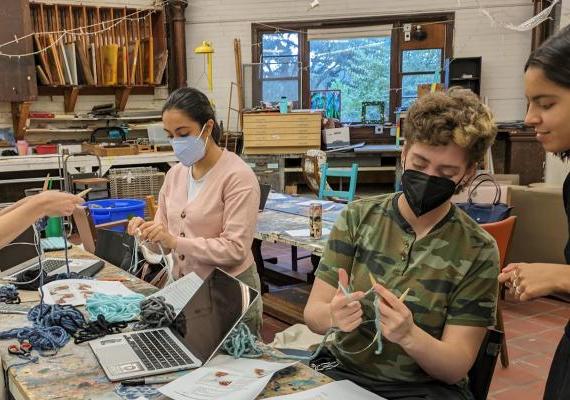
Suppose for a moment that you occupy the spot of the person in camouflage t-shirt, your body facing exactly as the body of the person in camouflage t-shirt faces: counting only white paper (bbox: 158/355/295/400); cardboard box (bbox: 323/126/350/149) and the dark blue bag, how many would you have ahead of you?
1

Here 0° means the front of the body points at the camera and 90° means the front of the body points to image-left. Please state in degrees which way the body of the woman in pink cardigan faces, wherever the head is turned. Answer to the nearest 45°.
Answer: approximately 45°

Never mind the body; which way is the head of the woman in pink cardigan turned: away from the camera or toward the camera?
toward the camera

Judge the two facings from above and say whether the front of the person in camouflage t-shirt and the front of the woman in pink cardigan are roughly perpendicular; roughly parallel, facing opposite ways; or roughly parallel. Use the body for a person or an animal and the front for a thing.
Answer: roughly parallel

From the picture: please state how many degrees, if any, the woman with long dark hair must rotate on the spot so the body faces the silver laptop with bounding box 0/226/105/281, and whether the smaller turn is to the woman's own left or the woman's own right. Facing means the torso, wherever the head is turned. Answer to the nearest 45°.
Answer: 0° — they already face it

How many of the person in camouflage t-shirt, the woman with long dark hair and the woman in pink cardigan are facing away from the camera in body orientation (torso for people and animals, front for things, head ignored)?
0

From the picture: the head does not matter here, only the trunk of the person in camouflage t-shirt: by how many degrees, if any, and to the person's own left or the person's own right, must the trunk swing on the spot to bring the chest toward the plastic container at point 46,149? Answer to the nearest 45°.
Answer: approximately 90° to the person's own right

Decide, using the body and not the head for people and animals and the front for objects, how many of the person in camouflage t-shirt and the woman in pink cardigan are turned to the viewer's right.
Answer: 0

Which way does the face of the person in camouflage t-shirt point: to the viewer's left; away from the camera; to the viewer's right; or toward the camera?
toward the camera

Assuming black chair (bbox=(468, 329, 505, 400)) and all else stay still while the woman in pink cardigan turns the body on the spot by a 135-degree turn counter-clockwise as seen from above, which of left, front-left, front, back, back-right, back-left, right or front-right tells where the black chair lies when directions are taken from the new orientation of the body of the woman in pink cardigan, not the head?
front-right

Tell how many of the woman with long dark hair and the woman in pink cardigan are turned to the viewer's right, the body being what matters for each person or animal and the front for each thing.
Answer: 0

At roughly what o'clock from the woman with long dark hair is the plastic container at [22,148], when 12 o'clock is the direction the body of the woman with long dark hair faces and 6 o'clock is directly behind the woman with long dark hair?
The plastic container is roughly at 1 o'clock from the woman with long dark hair.

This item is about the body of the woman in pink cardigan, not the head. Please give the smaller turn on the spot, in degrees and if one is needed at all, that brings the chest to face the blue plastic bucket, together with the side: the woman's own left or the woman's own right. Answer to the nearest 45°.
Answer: approximately 135° to the woman's own right

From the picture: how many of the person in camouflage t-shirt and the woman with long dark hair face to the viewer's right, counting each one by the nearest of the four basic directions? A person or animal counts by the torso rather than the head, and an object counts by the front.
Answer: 0

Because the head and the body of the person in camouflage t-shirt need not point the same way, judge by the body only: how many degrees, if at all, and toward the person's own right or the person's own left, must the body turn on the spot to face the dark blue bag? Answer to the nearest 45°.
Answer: approximately 135° to the person's own right

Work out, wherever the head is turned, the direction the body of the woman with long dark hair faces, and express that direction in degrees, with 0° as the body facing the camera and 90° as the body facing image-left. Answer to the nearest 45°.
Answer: approximately 90°

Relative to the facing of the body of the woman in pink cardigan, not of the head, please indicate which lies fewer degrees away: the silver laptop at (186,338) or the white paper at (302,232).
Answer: the silver laptop
